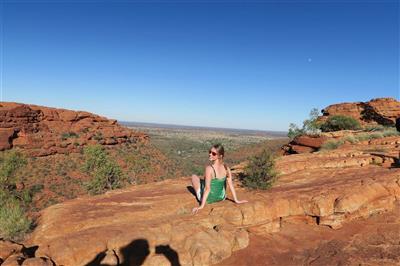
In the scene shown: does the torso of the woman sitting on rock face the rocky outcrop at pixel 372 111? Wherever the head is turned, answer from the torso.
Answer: no

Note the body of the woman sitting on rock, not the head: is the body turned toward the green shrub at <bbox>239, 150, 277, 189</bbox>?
no
